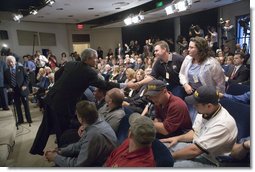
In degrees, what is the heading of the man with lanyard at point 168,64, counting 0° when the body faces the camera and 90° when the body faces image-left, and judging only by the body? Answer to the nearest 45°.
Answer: approximately 45°

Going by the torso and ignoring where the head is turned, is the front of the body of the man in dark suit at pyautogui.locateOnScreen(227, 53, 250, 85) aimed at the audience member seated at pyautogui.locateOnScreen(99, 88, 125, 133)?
yes

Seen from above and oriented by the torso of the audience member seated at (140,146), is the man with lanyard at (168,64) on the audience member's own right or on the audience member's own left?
on the audience member's own right

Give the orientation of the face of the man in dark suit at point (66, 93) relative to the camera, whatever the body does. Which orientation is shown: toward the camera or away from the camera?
away from the camera

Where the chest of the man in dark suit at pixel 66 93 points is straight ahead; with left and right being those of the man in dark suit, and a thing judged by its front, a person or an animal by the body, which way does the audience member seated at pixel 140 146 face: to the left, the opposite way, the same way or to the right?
to the left

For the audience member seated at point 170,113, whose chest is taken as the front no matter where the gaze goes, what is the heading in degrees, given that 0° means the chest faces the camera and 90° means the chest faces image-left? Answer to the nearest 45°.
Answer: approximately 45°

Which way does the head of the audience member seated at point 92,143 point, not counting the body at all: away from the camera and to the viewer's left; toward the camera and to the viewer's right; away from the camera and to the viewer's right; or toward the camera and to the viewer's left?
away from the camera and to the viewer's left

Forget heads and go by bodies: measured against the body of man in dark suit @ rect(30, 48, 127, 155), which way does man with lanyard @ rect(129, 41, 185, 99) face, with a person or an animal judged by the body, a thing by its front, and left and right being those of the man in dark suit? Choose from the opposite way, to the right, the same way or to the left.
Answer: the opposite way

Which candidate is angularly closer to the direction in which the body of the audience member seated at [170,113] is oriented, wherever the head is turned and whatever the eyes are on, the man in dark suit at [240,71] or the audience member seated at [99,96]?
the audience member seated
